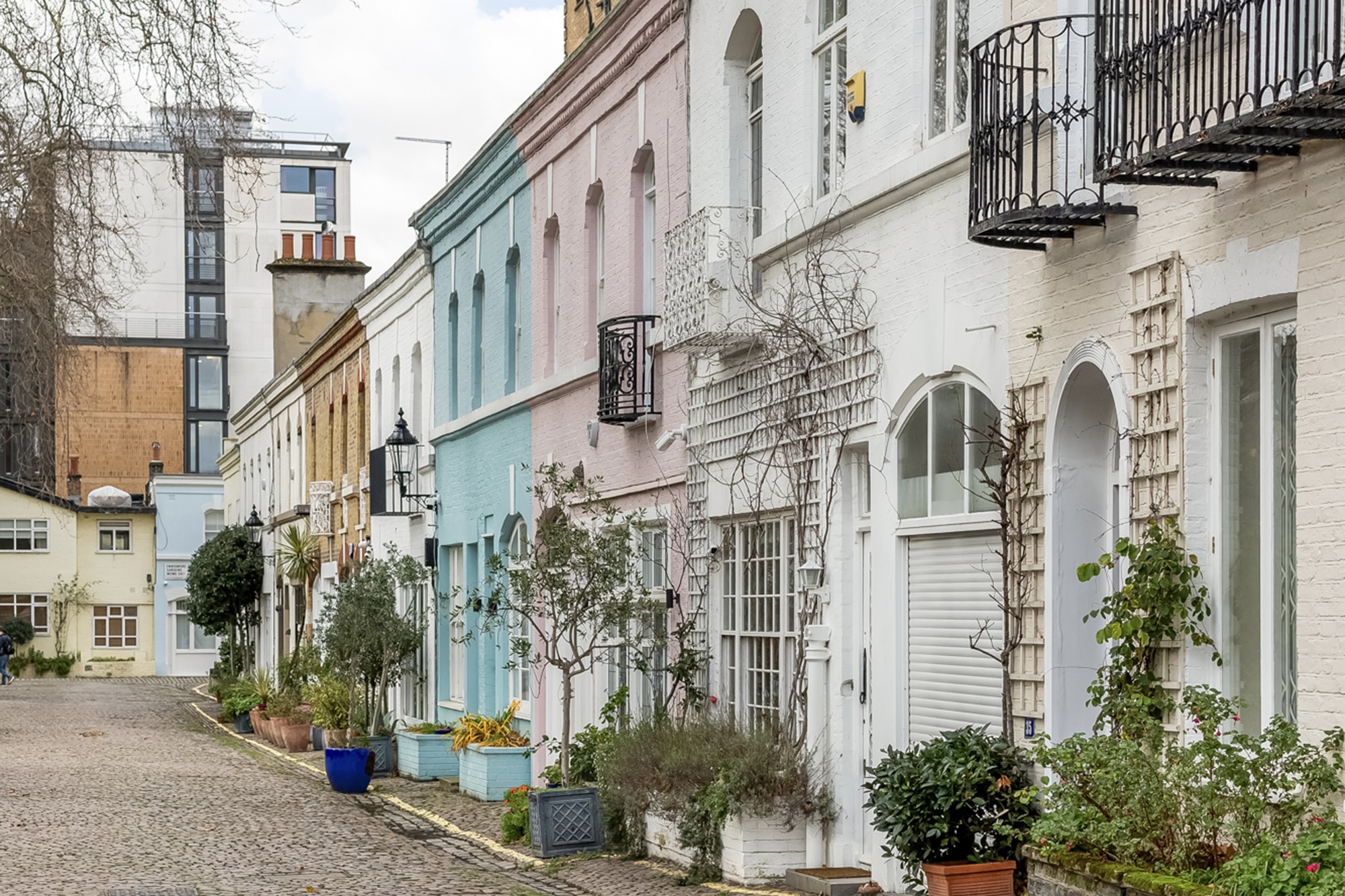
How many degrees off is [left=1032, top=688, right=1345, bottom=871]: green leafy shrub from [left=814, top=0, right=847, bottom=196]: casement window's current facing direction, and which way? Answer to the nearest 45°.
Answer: approximately 45° to its left

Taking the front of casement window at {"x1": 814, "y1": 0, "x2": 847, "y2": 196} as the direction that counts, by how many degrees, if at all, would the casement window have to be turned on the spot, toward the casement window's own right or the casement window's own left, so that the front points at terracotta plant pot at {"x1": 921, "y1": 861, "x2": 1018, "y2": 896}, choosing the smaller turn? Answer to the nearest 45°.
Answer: approximately 45° to the casement window's own left

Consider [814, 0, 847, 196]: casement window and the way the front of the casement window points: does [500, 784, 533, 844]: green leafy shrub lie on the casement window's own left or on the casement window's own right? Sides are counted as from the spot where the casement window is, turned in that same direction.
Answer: on the casement window's own right

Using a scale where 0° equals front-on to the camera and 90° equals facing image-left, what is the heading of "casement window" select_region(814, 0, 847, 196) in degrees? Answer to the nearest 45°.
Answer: approximately 45°

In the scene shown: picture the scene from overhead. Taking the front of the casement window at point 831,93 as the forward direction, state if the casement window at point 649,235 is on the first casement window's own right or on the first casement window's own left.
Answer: on the first casement window's own right

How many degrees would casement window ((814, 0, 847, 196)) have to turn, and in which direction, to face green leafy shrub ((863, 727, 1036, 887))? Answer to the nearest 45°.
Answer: approximately 45° to its left
